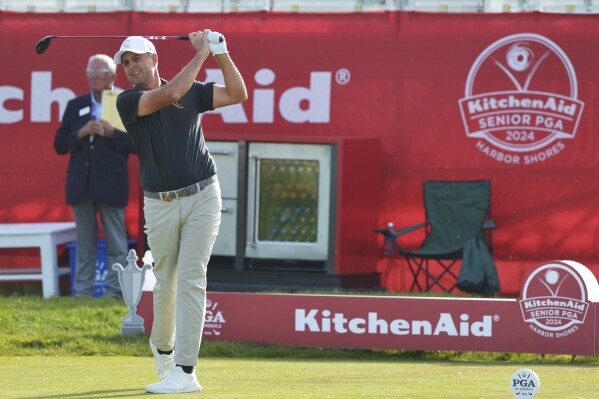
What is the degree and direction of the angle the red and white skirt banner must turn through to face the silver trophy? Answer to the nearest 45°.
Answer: approximately 90° to its right

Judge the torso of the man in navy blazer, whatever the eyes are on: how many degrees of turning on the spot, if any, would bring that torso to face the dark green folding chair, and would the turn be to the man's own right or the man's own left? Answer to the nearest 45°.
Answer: approximately 90° to the man's own left

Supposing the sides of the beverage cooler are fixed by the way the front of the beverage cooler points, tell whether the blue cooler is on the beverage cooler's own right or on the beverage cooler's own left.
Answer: on the beverage cooler's own right

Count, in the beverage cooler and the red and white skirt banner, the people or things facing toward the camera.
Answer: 2

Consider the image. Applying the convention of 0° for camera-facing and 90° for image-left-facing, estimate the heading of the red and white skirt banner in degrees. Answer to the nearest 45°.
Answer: approximately 0°
